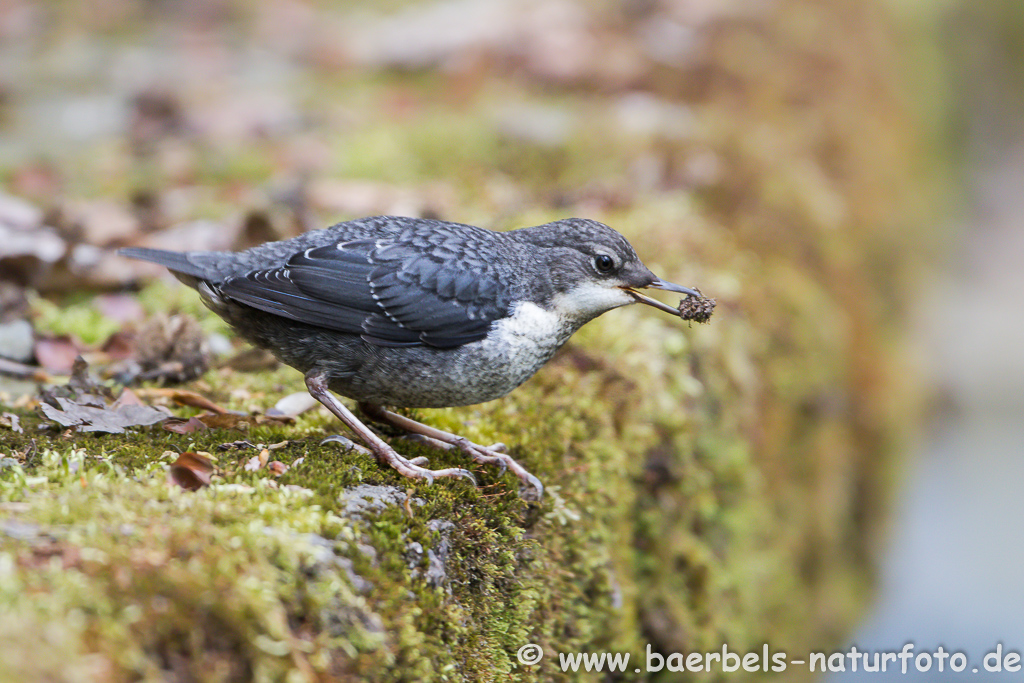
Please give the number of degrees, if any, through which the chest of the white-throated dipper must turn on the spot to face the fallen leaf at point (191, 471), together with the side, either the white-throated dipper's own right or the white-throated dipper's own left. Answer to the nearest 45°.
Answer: approximately 135° to the white-throated dipper's own right

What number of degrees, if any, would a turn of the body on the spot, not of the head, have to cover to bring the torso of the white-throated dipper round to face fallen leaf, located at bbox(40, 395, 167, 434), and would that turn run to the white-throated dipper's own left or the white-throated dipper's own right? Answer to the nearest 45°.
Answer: approximately 180°

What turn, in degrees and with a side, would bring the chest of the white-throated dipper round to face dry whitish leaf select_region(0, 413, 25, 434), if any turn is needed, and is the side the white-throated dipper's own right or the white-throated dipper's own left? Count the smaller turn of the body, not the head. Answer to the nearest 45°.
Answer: approximately 180°

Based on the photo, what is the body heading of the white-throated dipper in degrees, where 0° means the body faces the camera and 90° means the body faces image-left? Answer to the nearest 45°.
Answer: approximately 270°

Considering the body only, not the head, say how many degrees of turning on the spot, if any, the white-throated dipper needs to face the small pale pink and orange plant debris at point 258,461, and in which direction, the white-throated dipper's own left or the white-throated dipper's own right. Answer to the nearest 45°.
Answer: approximately 135° to the white-throated dipper's own right

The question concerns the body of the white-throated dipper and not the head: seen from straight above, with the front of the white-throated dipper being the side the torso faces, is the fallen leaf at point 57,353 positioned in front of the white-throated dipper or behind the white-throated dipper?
behind
